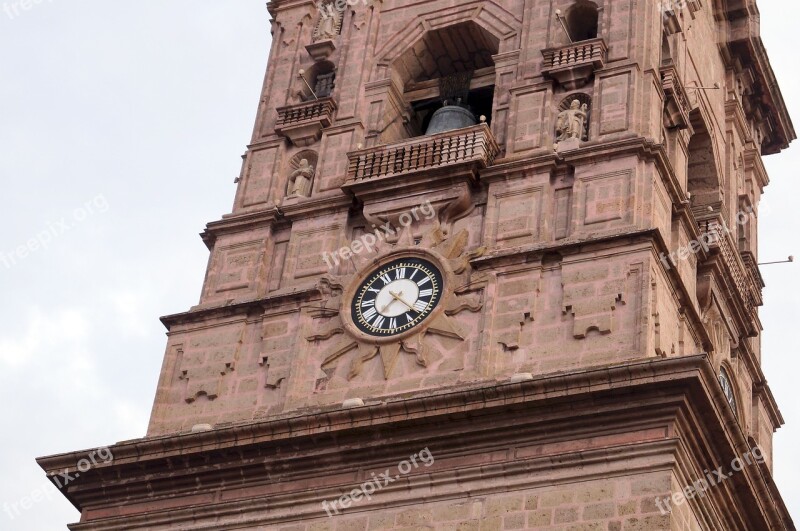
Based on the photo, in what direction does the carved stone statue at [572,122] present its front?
toward the camera

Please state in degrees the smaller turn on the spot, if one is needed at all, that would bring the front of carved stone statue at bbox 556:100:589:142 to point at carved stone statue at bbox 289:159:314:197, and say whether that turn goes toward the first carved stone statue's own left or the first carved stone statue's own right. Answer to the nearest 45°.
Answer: approximately 90° to the first carved stone statue's own right

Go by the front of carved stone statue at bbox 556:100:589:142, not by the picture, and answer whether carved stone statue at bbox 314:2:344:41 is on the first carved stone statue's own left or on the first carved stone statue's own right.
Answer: on the first carved stone statue's own right
